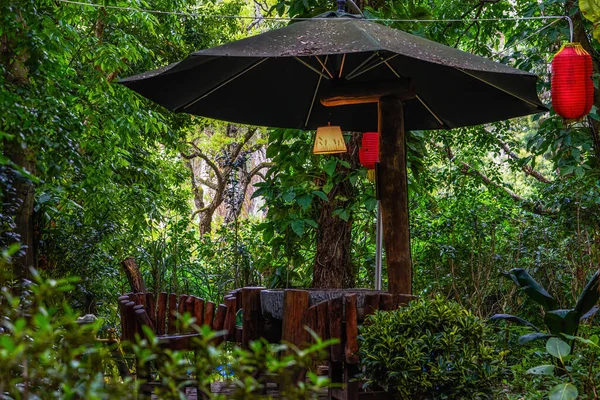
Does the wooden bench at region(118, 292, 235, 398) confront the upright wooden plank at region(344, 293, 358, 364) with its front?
yes

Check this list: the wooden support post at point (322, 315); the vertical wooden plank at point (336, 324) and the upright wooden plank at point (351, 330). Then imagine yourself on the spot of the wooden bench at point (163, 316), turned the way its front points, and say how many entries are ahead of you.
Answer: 3

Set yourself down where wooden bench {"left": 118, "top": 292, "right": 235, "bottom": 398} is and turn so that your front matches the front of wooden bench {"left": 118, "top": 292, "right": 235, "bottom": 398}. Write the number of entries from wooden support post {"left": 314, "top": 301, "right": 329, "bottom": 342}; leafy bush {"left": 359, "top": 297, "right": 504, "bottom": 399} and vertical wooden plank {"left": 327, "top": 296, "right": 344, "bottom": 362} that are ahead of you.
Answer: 3

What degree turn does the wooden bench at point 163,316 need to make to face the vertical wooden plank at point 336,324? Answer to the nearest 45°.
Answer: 0° — it already faces it
